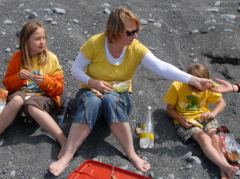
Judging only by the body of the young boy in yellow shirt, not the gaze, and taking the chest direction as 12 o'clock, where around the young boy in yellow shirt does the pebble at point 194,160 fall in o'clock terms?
The pebble is roughly at 1 o'clock from the young boy in yellow shirt.

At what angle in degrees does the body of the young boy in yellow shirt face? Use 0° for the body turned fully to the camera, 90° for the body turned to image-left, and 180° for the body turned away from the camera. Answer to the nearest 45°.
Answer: approximately 315°

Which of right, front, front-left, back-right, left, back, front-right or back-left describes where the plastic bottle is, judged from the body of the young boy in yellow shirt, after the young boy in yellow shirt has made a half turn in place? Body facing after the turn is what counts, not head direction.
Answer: left

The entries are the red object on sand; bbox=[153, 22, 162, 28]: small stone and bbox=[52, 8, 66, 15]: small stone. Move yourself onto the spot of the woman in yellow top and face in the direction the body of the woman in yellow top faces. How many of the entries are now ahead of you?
1

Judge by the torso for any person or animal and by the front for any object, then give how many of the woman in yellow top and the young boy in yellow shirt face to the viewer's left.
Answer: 0

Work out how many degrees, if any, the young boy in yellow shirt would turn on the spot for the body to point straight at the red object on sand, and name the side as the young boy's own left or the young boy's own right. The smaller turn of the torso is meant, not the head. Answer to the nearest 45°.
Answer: approximately 90° to the young boy's own right

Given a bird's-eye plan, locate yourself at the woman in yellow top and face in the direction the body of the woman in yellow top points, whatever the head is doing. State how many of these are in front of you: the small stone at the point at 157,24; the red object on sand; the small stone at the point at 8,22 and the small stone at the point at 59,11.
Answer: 1

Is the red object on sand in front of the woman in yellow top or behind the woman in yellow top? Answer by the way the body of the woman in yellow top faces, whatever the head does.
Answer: in front

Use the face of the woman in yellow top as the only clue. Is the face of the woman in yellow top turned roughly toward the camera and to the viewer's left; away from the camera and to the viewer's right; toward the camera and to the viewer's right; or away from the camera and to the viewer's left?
toward the camera and to the viewer's right

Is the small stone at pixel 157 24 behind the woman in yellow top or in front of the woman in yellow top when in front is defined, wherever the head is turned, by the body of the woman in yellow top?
behind

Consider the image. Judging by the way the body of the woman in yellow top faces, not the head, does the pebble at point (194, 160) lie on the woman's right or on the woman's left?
on the woman's left

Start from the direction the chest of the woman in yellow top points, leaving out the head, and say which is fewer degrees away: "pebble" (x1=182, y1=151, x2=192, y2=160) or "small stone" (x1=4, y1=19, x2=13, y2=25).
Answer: the pebble

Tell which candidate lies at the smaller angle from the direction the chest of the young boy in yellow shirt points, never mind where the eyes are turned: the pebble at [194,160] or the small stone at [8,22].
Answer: the pebble

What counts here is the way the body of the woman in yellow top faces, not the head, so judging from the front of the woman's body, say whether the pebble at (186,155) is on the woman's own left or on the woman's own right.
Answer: on the woman's own left

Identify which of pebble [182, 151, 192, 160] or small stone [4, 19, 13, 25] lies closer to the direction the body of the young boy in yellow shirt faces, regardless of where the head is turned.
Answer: the pebble

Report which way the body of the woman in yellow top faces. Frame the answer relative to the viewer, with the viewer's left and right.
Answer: facing the viewer
